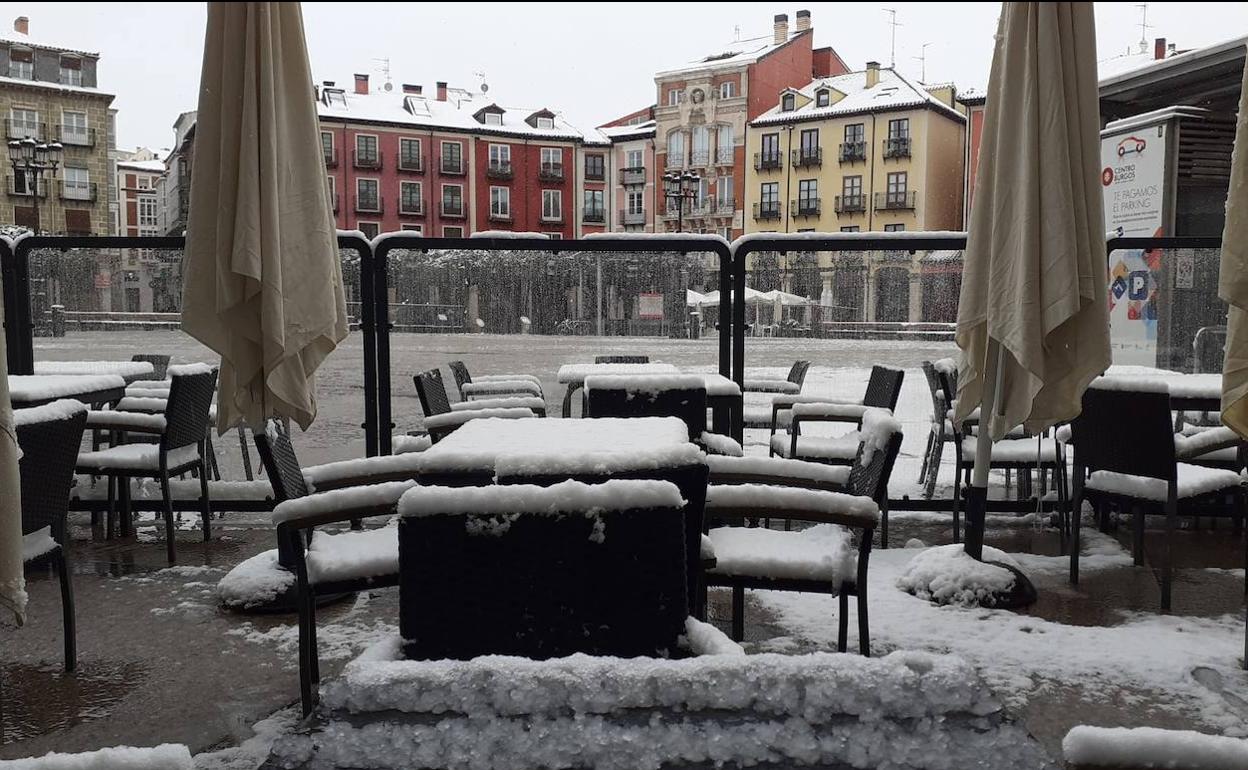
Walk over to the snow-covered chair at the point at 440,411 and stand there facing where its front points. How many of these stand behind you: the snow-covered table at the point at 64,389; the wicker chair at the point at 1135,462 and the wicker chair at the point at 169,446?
2

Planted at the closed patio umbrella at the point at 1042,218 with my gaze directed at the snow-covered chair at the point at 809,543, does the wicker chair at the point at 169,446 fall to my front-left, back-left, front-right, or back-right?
front-right

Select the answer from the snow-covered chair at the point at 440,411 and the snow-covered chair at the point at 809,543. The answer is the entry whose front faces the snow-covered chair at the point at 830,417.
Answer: the snow-covered chair at the point at 440,411

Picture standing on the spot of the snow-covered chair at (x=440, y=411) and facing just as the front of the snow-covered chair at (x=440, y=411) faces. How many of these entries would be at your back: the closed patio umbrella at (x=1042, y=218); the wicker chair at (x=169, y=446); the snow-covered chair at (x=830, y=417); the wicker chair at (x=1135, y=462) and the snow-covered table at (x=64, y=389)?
2

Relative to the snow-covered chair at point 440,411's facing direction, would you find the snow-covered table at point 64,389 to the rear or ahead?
to the rear

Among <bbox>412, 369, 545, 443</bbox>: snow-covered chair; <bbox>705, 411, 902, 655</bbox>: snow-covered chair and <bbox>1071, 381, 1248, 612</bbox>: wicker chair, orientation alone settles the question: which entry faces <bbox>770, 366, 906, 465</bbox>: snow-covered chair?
<bbox>412, 369, 545, 443</bbox>: snow-covered chair

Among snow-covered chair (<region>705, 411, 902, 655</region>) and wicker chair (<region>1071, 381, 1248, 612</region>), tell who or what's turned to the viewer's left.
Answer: the snow-covered chair

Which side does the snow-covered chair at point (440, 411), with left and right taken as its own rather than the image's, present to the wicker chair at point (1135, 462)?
front

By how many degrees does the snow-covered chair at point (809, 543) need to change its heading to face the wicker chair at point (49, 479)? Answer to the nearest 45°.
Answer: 0° — it already faces it

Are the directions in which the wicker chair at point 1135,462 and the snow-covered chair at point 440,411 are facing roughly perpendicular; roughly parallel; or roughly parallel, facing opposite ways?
roughly parallel

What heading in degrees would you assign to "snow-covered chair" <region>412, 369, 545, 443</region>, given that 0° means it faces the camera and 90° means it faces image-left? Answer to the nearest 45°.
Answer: approximately 270°

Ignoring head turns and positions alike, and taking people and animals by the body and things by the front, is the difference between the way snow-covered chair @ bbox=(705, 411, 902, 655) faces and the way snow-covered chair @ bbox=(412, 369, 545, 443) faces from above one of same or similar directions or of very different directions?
very different directions

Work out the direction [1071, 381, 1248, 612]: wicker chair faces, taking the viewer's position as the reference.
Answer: facing away from the viewer and to the right of the viewer

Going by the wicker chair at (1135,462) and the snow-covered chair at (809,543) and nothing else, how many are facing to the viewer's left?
1

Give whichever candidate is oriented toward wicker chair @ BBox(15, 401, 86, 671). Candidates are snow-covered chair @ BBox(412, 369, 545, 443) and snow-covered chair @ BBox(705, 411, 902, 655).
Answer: snow-covered chair @ BBox(705, 411, 902, 655)

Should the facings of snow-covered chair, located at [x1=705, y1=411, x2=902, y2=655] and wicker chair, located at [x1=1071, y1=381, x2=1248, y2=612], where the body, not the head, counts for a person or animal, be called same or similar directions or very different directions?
very different directions

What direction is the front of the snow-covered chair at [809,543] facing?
to the viewer's left
